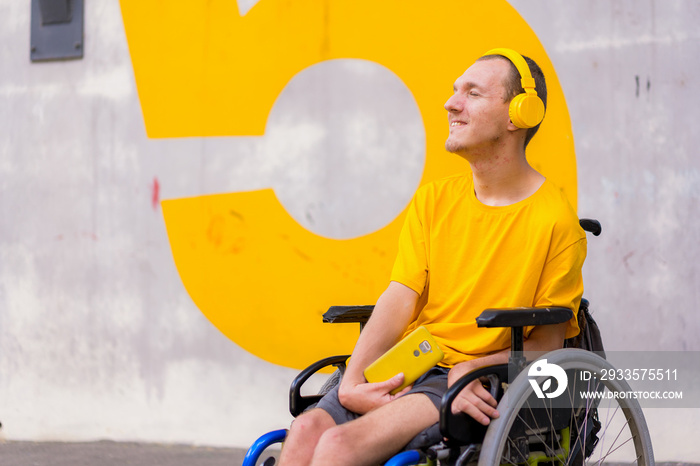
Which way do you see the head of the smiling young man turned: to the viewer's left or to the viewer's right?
to the viewer's left

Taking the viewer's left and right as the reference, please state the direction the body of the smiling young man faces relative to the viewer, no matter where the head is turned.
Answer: facing the viewer and to the left of the viewer
